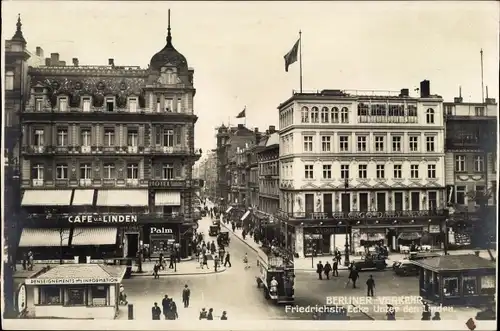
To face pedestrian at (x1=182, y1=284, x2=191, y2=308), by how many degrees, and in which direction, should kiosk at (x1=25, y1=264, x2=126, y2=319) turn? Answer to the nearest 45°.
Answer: approximately 90° to its left

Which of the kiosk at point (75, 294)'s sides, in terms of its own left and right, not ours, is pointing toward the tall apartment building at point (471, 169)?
left

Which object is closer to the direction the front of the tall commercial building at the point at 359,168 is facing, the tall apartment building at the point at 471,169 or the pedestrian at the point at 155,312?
the pedestrian

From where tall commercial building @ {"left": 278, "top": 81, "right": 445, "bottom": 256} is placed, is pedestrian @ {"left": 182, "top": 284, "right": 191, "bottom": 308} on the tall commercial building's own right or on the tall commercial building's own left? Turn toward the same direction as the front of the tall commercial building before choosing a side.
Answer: on the tall commercial building's own right

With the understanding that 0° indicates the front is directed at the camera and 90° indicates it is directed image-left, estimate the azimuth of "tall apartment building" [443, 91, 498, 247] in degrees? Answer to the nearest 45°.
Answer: approximately 0°

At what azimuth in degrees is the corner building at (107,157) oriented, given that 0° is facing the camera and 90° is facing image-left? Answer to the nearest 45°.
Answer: approximately 0°
